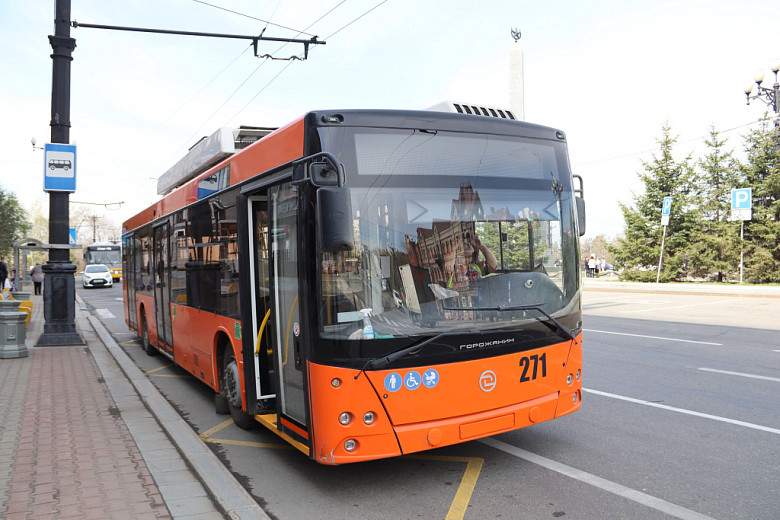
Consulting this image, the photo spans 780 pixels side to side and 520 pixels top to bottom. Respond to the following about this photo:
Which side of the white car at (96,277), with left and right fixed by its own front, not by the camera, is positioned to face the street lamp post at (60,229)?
front

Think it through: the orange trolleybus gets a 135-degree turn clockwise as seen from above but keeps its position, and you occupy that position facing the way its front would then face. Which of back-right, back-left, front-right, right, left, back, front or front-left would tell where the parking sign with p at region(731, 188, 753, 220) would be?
back-right

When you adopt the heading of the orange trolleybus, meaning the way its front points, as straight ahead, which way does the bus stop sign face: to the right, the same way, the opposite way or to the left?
the same way

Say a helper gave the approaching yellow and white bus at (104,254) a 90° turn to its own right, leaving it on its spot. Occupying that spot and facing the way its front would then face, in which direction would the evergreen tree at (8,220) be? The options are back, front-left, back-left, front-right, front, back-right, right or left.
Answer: front-right

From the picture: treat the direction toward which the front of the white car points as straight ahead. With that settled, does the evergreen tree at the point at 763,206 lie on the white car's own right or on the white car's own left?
on the white car's own left

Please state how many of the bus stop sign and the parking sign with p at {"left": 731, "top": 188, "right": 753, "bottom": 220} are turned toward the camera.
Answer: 2

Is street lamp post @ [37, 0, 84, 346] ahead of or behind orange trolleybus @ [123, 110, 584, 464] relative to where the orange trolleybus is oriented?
behind

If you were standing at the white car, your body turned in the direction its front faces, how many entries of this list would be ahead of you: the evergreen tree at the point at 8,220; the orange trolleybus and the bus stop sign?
2

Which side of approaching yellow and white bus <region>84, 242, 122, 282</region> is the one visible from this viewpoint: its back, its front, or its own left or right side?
front

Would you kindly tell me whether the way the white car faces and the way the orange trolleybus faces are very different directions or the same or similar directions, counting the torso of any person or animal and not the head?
same or similar directions

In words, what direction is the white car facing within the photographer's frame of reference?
facing the viewer

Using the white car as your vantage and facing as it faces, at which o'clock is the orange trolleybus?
The orange trolleybus is roughly at 12 o'clock from the white car.

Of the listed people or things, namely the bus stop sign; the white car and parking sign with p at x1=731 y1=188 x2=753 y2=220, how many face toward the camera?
3

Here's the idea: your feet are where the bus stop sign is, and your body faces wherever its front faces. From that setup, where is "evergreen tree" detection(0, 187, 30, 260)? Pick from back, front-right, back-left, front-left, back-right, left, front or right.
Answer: back

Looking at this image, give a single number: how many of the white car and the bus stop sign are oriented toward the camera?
2

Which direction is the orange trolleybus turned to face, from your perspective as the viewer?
facing the viewer and to the right of the viewer

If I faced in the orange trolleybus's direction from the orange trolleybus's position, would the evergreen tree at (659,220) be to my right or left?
on my left

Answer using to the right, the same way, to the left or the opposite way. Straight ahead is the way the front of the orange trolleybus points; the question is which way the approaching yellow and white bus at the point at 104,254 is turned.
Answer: the same way

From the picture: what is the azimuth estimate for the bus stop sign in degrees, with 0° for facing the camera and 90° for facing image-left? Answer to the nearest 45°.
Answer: approximately 0°

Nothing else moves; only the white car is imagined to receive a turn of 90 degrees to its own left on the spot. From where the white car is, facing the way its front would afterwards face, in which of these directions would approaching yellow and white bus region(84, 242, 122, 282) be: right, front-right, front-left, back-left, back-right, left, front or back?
left
